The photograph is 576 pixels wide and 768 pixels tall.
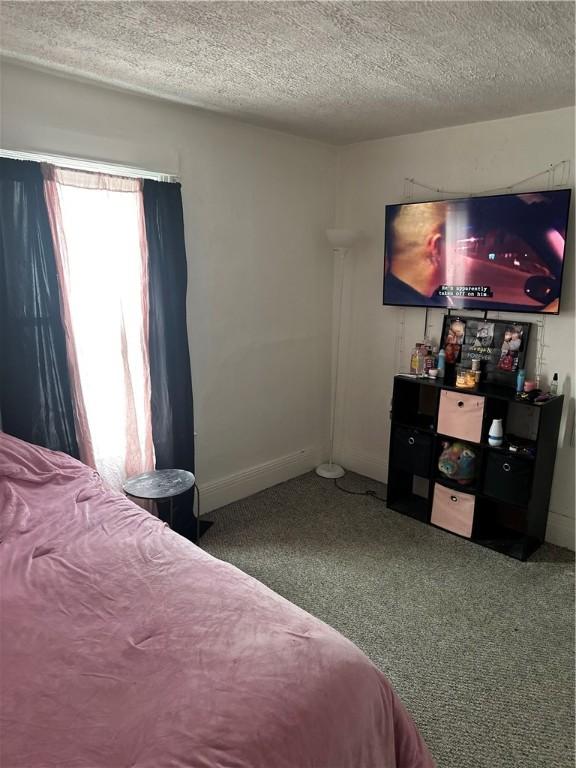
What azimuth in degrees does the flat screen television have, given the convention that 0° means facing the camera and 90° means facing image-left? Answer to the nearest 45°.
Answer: approximately 45°

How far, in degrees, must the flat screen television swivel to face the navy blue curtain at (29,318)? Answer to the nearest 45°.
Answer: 0° — it already faces it

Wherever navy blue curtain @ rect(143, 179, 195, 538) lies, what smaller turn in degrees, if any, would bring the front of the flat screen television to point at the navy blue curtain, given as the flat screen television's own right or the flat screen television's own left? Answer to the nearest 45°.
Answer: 0° — it already faces it

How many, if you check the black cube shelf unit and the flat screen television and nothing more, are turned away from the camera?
0

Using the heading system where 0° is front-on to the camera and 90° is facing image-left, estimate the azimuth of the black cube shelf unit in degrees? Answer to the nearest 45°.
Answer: approximately 45°

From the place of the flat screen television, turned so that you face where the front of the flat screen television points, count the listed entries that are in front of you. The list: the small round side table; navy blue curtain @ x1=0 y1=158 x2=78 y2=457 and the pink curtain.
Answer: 3
